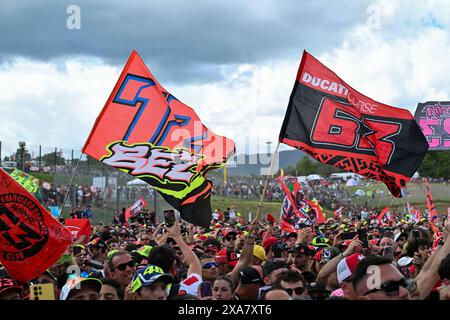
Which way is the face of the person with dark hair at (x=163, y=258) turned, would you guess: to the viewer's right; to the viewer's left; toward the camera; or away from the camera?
away from the camera

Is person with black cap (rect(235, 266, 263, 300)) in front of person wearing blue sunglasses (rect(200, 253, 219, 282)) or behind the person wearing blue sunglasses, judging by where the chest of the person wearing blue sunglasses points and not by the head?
in front

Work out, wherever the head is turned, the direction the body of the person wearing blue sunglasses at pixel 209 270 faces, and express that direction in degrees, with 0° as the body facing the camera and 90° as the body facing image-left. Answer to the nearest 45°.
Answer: approximately 315°

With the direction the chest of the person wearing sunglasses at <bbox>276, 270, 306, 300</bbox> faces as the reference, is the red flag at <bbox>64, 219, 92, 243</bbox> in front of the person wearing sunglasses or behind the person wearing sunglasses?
behind

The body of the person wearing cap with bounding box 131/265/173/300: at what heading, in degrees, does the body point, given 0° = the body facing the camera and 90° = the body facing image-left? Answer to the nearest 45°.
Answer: approximately 315°

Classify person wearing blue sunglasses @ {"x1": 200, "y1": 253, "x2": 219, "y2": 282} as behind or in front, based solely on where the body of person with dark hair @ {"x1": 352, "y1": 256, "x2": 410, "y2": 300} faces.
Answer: behind
